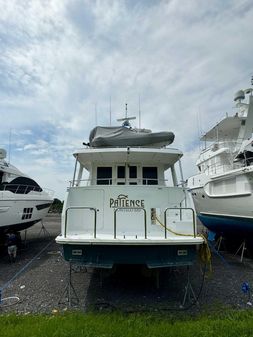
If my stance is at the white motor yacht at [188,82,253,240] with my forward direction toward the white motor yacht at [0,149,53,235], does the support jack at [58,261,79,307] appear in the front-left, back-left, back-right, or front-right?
front-left

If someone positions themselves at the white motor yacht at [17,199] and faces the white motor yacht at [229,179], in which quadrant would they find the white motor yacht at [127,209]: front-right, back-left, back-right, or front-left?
front-right

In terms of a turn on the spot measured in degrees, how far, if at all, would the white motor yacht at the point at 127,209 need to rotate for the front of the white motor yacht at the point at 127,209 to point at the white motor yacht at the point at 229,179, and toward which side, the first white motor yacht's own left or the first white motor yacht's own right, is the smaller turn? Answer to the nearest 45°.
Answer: approximately 45° to the first white motor yacht's own right

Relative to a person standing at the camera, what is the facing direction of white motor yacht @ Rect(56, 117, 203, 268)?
facing away from the viewer
